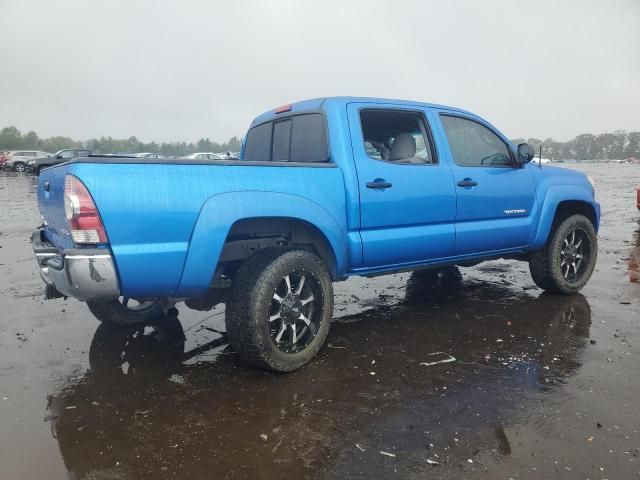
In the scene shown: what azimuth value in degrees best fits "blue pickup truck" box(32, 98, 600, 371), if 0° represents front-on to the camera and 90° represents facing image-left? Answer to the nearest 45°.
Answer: approximately 225°

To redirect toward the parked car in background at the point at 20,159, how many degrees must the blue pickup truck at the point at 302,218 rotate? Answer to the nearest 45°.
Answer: approximately 90° to its left

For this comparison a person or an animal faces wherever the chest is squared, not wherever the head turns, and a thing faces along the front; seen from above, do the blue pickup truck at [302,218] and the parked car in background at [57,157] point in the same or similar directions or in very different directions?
very different directions

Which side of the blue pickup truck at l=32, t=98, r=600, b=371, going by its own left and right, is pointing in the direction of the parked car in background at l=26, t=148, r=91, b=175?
left
